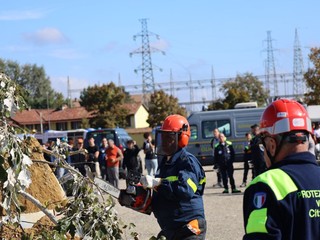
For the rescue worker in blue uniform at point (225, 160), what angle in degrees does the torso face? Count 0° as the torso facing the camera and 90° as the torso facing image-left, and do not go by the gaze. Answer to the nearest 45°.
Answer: approximately 0°

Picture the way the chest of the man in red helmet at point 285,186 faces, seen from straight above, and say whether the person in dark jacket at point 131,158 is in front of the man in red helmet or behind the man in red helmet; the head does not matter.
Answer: in front

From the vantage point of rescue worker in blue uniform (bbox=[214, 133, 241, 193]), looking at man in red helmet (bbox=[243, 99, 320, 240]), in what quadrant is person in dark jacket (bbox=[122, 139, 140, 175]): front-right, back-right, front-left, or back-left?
back-right

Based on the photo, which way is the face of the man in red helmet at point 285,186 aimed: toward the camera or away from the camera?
away from the camera

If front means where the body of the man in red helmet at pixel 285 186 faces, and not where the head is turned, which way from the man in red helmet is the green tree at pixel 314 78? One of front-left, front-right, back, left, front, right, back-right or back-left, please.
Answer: front-right

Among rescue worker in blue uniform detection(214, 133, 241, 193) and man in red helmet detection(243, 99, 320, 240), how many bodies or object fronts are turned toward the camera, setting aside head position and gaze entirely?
1

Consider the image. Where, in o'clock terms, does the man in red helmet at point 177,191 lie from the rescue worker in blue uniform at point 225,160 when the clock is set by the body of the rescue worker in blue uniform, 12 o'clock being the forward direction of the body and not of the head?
The man in red helmet is roughly at 12 o'clock from the rescue worker in blue uniform.

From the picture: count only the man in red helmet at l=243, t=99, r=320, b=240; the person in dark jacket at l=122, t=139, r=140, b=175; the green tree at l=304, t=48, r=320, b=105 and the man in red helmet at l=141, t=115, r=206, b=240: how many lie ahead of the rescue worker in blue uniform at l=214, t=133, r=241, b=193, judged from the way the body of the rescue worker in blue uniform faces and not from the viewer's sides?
2

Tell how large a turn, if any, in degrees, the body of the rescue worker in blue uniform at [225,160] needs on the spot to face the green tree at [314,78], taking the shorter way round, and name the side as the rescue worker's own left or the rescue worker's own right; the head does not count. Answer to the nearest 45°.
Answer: approximately 180°

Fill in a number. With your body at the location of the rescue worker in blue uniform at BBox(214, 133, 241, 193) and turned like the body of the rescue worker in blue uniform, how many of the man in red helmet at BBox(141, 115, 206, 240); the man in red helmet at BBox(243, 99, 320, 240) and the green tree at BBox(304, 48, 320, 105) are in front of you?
2

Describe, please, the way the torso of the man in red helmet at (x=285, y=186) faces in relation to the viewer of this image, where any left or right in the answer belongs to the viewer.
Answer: facing away from the viewer and to the left of the viewer

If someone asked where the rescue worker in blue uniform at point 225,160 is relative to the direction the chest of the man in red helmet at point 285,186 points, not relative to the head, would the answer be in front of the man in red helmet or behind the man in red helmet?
in front
